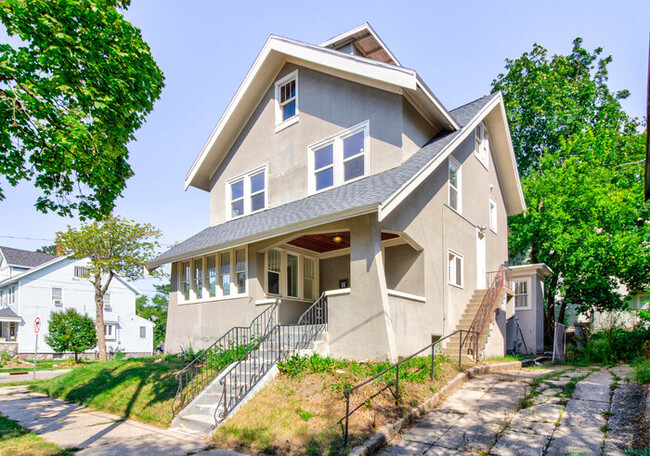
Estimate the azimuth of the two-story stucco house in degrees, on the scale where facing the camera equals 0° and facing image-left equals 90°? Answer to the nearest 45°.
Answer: approximately 45°

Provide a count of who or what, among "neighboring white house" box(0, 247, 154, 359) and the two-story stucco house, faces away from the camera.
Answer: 0

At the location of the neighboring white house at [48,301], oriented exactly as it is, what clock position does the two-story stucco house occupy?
The two-story stucco house is roughly at 10 o'clock from the neighboring white house.

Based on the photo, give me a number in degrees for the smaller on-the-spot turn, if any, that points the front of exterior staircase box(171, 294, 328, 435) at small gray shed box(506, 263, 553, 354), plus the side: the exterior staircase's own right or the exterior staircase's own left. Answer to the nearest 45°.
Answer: approximately 180°

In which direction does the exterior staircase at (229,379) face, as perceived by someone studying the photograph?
facing the viewer and to the left of the viewer

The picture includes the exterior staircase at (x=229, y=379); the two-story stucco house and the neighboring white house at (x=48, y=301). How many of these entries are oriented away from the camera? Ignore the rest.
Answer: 0

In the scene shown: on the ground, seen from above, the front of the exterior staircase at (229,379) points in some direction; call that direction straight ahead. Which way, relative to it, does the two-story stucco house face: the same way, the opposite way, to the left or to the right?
the same way

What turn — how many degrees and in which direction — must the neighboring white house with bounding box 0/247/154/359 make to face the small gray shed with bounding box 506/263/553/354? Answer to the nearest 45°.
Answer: approximately 90° to its left

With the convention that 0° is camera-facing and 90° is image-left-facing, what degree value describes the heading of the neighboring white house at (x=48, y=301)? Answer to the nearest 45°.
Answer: approximately 45°

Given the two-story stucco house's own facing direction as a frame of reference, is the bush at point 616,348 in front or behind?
behind

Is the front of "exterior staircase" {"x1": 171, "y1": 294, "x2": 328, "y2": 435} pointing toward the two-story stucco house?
no

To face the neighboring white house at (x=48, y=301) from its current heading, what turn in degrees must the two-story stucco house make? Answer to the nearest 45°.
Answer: approximately 90° to its right

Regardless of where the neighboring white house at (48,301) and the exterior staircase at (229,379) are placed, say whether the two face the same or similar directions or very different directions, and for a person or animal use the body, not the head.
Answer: same or similar directions

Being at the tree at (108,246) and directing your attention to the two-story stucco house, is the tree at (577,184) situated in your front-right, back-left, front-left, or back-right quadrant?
front-left

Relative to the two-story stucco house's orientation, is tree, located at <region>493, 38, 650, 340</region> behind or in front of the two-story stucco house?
behind

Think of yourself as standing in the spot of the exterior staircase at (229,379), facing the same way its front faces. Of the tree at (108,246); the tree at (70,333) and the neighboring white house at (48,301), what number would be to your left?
0
